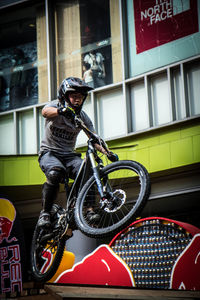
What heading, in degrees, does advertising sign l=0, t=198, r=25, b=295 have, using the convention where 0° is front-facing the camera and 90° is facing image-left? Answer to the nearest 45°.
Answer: approximately 0°

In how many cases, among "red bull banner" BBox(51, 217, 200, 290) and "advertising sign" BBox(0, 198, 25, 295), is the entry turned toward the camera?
2

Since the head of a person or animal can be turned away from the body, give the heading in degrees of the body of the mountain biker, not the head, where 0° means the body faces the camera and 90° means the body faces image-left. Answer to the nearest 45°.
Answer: approximately 315°

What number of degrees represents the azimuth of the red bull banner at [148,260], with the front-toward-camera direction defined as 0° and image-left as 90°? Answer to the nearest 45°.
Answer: approximately 0°

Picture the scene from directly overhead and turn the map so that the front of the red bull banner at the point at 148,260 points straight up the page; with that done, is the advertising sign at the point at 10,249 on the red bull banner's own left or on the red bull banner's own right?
on the red bull banner's own right
